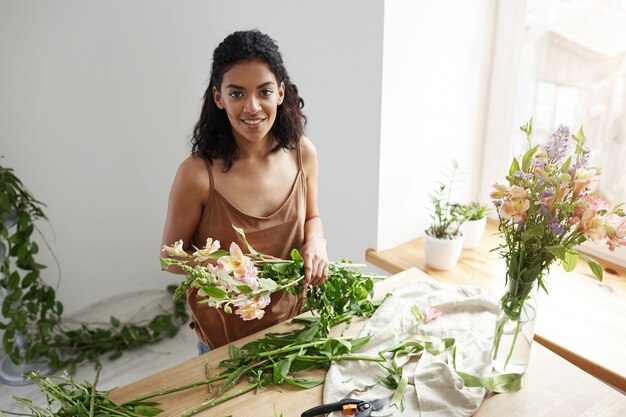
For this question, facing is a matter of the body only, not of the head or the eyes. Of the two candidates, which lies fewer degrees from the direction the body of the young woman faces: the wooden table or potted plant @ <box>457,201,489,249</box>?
the wooden table

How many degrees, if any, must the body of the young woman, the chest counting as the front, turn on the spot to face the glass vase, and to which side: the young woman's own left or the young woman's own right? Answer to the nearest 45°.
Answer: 0° — they already face it

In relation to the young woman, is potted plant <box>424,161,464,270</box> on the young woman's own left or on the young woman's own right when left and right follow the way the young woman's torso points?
on the young woman's own left

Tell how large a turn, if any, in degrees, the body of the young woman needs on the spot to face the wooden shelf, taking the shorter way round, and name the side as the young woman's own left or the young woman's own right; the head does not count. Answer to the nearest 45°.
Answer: approximately 45° to the young woman's own left

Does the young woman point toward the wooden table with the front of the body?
yes

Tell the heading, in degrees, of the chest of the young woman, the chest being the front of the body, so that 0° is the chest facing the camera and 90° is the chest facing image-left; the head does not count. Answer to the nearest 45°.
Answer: approximately 315°
